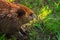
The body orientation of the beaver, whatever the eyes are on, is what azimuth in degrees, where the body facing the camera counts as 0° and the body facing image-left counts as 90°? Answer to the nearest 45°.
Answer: approximately 270°
